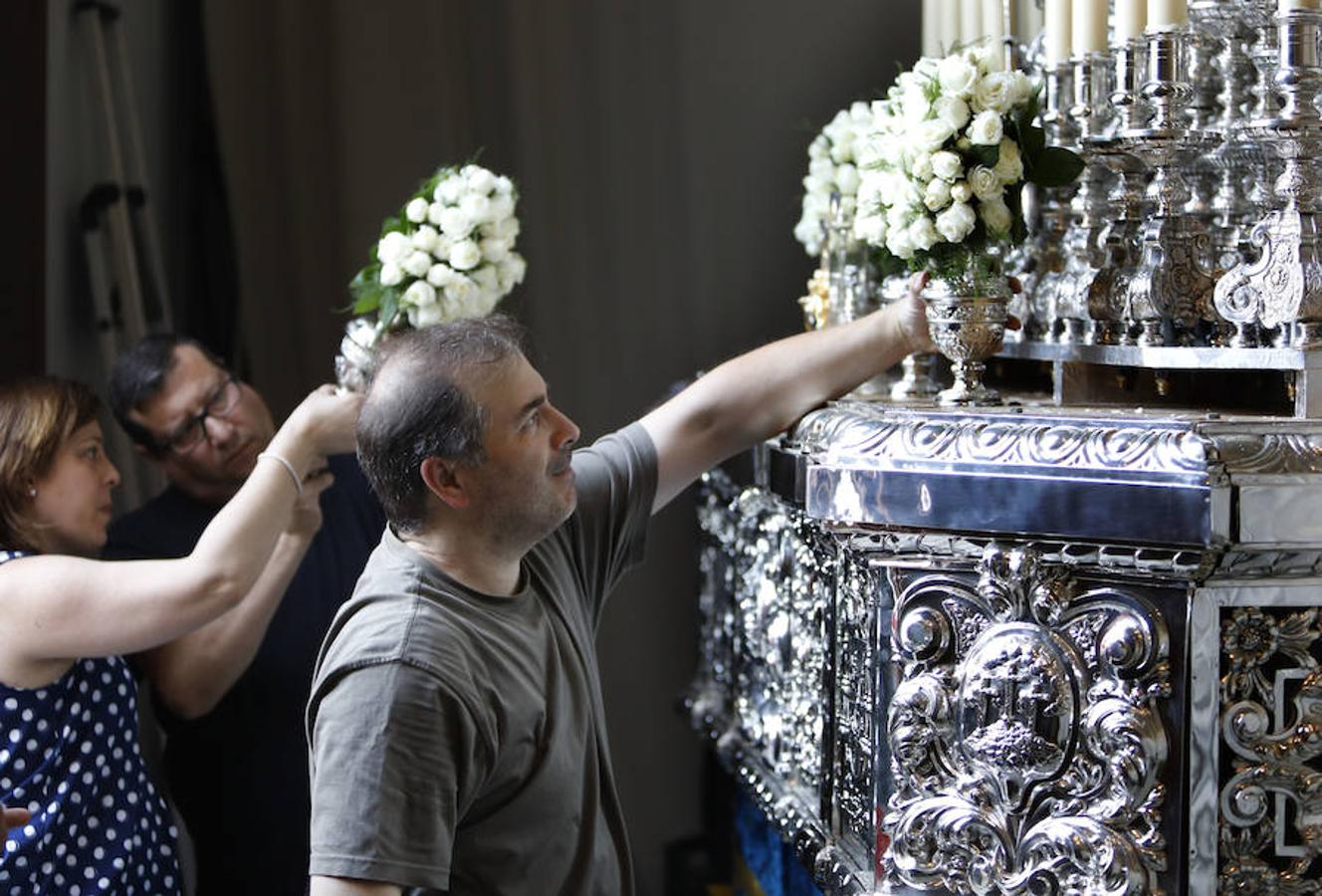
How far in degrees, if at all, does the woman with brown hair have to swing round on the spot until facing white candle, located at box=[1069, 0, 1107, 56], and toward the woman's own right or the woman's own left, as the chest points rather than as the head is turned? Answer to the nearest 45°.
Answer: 0° — they already face it

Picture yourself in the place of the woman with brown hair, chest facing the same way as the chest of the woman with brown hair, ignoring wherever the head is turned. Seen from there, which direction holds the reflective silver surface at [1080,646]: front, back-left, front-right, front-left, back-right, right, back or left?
front-right

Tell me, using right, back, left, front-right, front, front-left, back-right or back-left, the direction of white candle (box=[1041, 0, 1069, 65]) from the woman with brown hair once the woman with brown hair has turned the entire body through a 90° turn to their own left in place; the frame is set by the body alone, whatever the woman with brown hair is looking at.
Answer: right

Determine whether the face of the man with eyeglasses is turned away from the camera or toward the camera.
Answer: toward the camera

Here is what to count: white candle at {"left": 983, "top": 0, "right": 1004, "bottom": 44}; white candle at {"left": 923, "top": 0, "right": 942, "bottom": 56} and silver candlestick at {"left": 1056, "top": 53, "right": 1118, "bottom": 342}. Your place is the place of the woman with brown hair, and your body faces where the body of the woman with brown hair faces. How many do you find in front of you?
3

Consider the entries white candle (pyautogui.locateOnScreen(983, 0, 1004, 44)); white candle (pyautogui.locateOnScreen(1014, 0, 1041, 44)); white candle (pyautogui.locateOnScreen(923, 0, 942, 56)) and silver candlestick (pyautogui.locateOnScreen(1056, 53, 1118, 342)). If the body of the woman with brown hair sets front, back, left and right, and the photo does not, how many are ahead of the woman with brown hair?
4

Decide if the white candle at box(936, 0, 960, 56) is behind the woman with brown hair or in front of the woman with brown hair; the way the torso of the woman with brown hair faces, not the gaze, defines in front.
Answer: in front

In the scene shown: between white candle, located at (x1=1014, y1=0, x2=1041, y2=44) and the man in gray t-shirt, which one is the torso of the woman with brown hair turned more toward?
the white candle

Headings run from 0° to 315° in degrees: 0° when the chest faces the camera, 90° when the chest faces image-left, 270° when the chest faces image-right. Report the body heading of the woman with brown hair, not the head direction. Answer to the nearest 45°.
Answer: approximately 270°

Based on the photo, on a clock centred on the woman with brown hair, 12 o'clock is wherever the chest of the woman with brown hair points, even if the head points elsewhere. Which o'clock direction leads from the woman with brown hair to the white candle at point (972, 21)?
The white candle is roughly at 12 o'clock from the woman with brown hair.

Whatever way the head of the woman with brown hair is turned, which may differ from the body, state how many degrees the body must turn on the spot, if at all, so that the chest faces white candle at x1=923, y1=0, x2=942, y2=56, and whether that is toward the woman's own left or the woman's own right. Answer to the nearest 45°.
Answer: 0° — they already face it

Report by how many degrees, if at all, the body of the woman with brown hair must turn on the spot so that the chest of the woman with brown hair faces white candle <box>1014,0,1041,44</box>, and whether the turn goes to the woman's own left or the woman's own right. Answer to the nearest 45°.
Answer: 0° — they already face it

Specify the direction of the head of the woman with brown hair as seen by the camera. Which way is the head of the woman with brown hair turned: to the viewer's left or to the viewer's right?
to the viewer's right

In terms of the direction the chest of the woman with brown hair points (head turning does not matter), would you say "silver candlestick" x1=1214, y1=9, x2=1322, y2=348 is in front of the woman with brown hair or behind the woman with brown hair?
in front

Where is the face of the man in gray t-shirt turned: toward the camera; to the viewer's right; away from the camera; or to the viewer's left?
to the viewer's right

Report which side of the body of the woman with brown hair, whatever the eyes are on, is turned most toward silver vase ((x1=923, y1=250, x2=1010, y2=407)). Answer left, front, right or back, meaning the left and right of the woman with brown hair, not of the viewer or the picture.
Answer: front

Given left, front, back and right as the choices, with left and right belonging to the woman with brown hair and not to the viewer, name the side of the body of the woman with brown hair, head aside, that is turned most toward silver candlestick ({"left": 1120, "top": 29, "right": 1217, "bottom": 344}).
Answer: front
